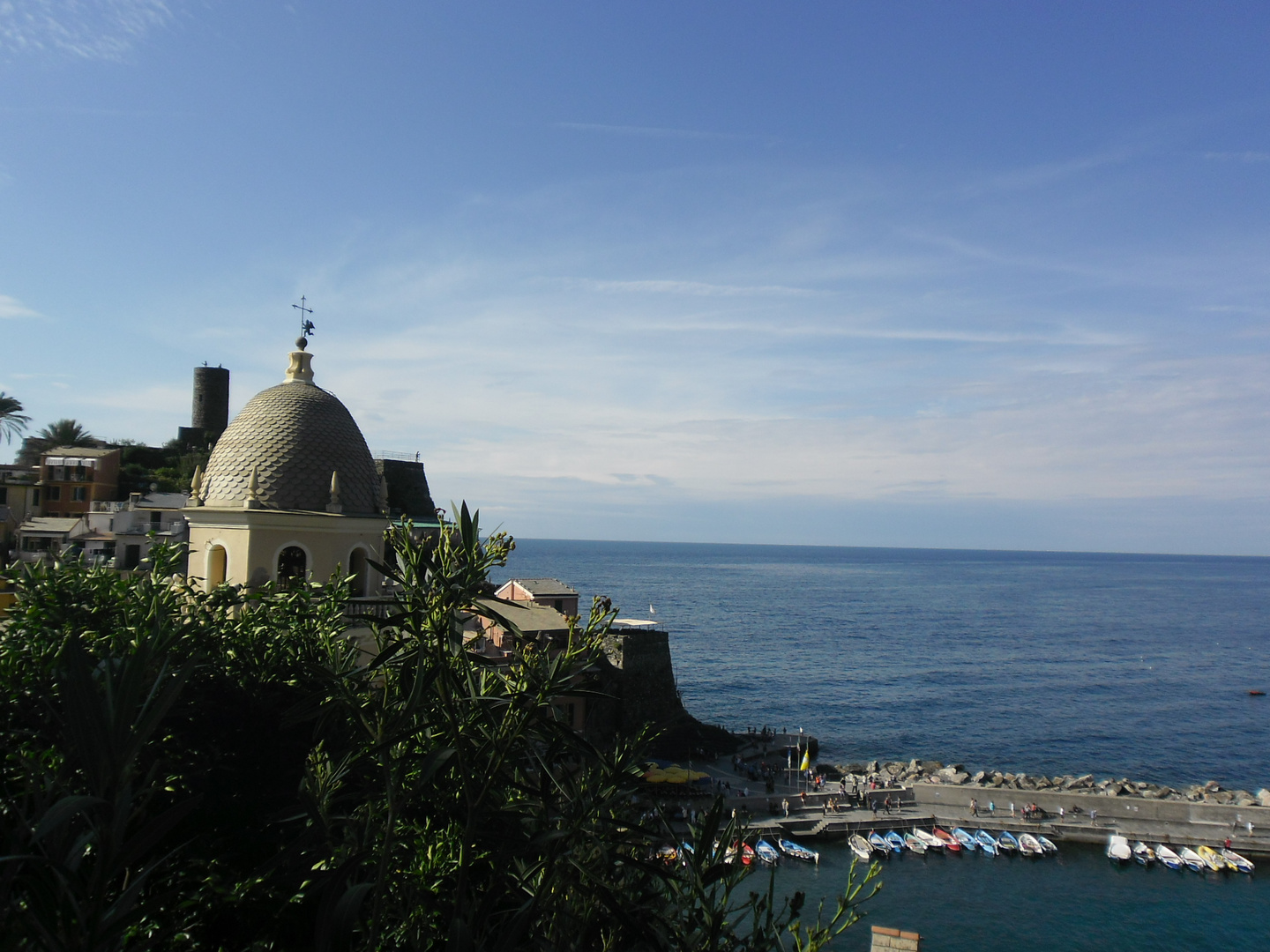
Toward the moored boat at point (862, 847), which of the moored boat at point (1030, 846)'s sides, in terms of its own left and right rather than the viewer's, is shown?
left

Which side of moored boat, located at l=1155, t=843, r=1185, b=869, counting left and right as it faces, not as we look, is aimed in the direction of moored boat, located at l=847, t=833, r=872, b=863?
left

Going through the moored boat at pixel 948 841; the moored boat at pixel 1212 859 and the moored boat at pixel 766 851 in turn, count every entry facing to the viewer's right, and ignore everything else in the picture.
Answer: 0

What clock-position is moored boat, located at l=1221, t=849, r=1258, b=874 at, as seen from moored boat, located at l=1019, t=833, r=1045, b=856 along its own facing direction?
moored boat, located at l=1221, t=849, r=1258, b=874 is roughly at 10 o'clock from moored boat, located at l=1019, t=833, r=1045, b=856.

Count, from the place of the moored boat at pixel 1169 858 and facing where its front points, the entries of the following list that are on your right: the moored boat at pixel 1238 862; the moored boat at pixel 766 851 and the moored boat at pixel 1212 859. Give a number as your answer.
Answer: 1

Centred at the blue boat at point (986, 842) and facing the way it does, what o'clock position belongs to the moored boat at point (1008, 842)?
The moored boat is roughly at 3 o'clock from the blue boat.

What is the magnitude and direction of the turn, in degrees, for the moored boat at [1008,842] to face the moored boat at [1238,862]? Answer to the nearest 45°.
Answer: approximately 45° to its left

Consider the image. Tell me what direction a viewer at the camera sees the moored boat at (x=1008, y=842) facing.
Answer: facing the viewer and to the right of the viewer
